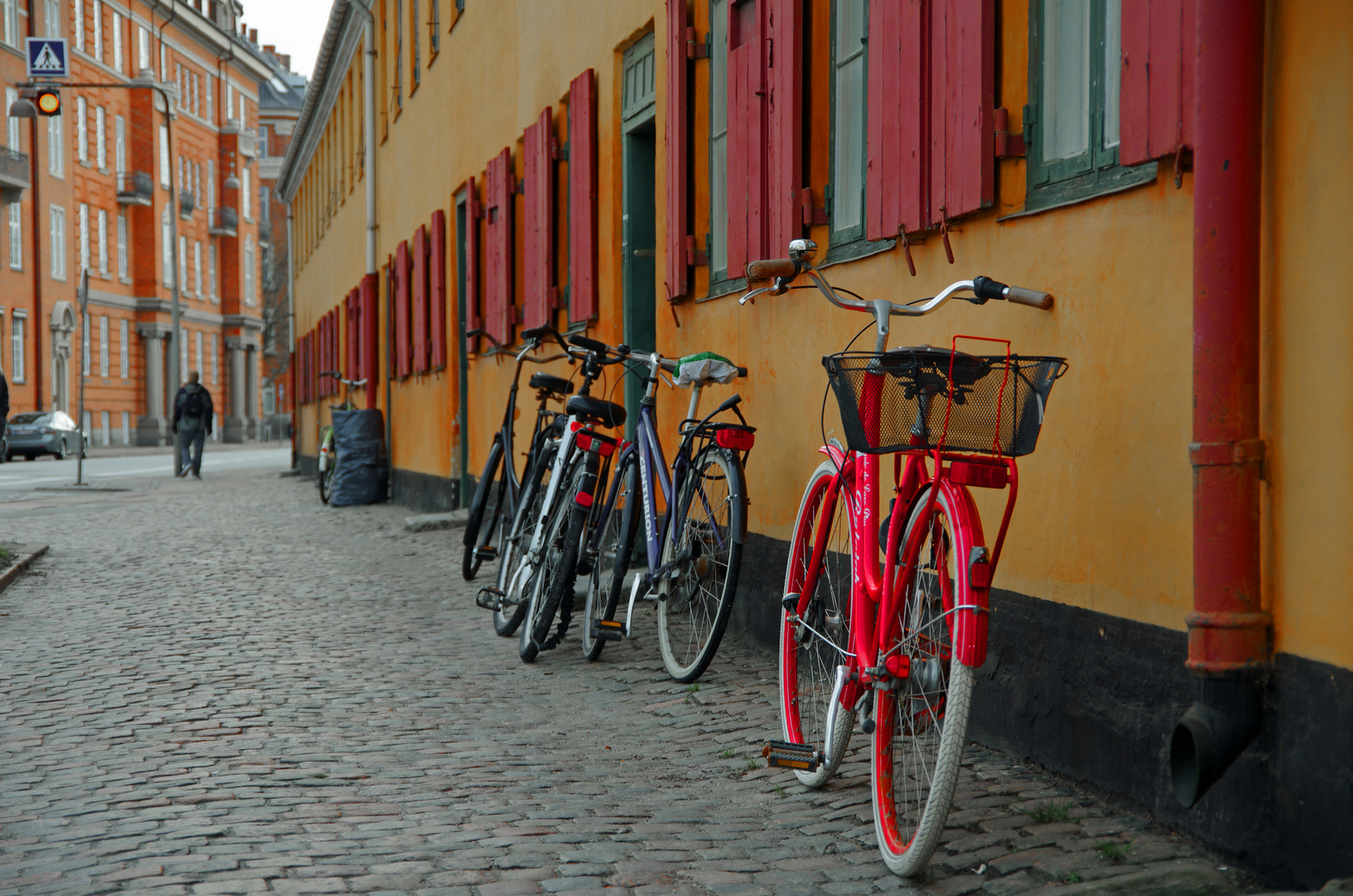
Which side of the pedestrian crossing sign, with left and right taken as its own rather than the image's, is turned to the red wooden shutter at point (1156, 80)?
front

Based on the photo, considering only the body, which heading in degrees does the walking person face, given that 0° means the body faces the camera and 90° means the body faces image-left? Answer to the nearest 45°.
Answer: approximately 180°

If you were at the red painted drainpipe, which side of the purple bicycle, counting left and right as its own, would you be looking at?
back

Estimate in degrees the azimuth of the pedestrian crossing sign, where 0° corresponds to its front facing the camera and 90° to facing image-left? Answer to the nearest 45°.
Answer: approximately 0°

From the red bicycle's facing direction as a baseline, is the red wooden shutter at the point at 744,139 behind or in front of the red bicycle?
in front

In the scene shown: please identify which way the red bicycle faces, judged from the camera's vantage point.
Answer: facing away from the viewer
